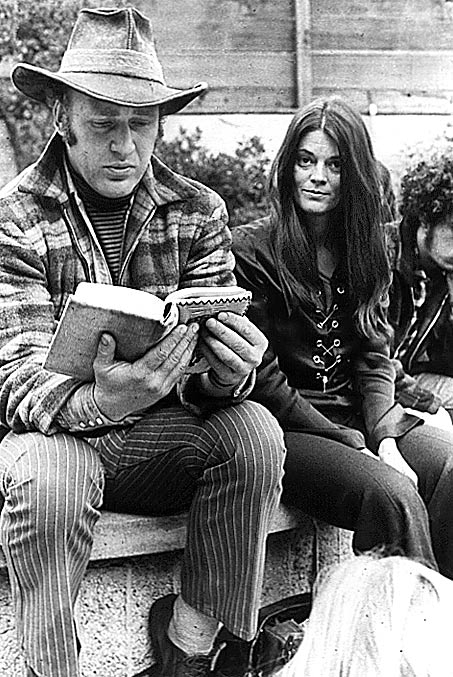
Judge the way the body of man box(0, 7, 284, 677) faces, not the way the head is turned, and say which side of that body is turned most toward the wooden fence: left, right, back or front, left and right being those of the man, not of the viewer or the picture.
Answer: back

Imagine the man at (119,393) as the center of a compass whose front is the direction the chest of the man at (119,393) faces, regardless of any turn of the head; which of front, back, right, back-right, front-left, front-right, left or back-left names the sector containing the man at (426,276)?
back-left

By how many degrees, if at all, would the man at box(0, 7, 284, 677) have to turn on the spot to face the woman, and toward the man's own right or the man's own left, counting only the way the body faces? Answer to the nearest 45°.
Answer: approximately 135° to the man's own left

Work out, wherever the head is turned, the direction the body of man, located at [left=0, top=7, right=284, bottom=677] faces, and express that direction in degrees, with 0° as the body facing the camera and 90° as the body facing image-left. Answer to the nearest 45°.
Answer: approximately 0°
